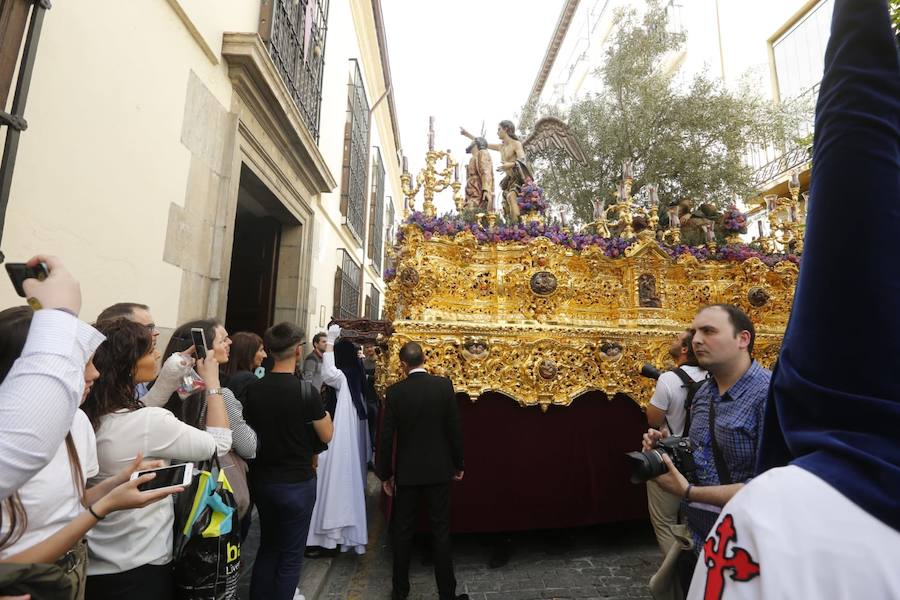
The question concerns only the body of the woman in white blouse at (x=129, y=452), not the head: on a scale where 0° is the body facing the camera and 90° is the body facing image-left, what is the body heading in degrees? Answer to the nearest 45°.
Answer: approximately 225°

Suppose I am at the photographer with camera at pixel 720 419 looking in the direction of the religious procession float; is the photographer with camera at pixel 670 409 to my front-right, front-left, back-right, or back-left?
front-right

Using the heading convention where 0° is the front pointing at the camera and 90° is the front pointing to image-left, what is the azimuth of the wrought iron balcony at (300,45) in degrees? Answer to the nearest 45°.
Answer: approximately 270°

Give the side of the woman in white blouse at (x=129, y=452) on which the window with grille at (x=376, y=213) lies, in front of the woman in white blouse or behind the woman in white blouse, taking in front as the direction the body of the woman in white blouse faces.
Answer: in front

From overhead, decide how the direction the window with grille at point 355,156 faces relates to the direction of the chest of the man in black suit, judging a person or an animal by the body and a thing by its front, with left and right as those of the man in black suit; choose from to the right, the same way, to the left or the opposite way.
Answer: to the right

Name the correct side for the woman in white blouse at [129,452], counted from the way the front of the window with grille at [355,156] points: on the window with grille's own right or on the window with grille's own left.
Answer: on the window with grille's own right

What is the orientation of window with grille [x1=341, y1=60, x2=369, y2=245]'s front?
to the viewer's right

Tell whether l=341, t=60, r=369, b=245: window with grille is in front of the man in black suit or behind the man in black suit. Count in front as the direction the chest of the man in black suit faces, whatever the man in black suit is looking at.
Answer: in front

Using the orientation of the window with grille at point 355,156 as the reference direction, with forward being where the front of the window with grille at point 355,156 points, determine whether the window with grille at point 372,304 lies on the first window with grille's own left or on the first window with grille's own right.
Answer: on the first window with grille's own left

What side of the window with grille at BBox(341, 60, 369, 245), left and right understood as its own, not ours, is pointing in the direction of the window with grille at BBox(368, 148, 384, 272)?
left
